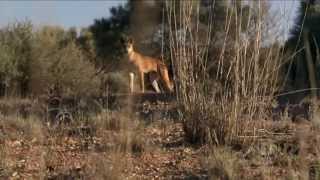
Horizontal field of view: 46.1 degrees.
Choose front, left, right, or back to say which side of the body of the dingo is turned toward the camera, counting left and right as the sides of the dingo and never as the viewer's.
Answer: left

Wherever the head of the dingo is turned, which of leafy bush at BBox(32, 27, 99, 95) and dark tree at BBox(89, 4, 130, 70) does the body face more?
the leafy bush

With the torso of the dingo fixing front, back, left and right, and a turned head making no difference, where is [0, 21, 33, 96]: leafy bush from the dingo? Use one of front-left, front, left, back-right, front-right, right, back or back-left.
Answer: front

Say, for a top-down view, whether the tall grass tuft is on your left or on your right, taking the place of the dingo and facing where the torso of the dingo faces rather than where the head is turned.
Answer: on your left

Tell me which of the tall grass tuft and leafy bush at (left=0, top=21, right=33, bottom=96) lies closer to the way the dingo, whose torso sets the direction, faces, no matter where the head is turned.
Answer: the leafy bush

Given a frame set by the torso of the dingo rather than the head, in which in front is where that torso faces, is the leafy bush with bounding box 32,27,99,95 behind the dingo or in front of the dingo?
in front

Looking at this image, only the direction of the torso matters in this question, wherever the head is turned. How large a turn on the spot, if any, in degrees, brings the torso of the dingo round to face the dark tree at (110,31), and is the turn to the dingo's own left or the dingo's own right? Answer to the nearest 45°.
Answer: approximately 90° to the dingo's own right
